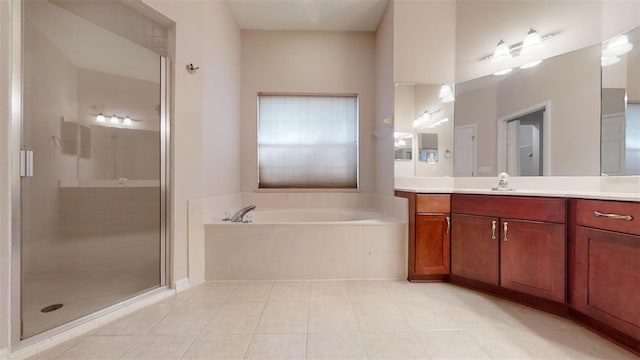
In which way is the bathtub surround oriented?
toward the camera

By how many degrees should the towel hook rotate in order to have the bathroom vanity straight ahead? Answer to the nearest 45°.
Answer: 0° — it already faces it

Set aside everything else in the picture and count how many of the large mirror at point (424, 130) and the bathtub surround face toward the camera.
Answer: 2

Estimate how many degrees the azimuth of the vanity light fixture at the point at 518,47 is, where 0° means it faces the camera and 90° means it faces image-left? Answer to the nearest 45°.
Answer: approximately 45°

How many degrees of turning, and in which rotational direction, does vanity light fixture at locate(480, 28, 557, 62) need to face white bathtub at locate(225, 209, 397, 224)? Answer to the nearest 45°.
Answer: approximately 45° to its right

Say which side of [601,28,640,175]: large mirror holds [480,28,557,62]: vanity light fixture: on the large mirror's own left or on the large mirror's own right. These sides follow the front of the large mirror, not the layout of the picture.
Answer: on the large mirror's own right

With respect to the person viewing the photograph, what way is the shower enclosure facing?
facing the viewer and to the right of the viewer

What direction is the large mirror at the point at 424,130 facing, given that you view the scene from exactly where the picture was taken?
facing the viewer

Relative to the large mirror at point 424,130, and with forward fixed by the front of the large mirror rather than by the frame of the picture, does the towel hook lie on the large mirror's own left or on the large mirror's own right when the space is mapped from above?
on the large mirror's own right
